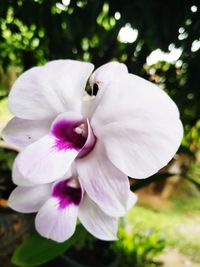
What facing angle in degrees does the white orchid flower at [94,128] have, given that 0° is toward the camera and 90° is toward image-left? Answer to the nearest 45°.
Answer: approximately 45°
